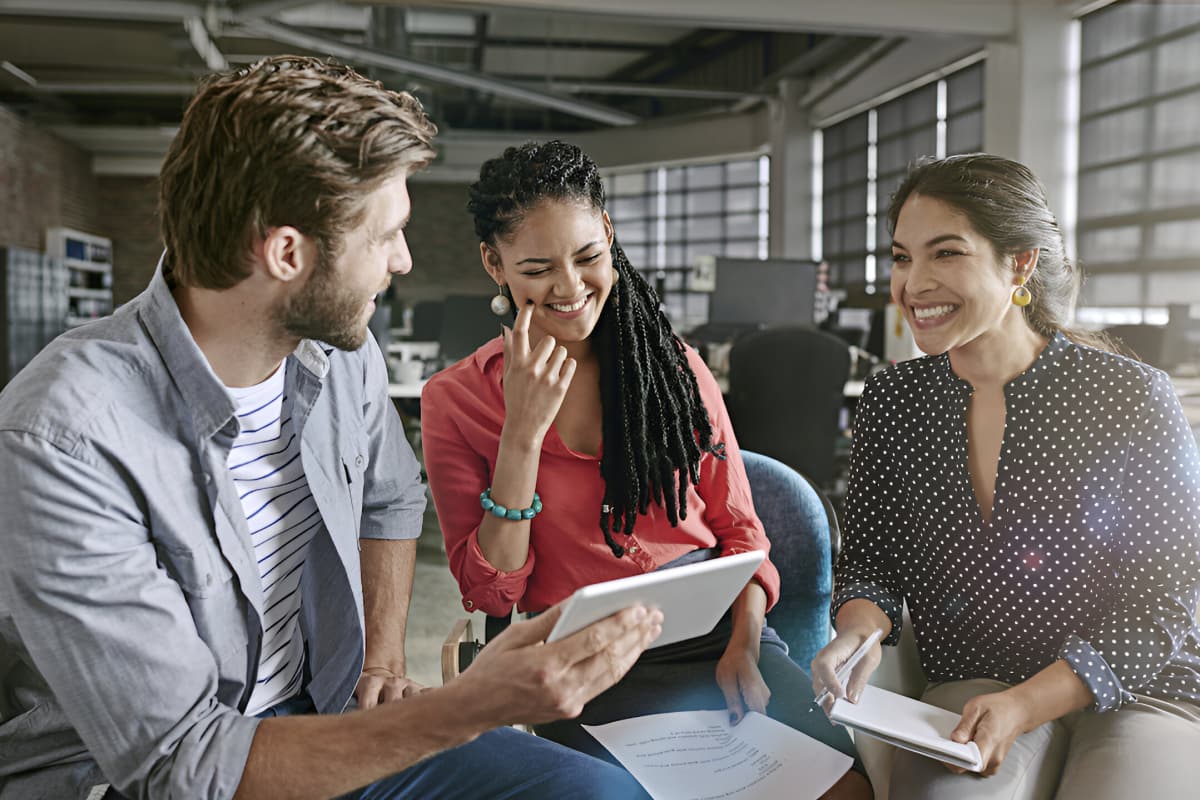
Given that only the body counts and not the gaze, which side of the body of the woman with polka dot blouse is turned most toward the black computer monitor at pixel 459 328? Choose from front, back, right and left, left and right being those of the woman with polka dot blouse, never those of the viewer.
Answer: right

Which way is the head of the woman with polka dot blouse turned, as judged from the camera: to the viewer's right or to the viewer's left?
to the viewer's left

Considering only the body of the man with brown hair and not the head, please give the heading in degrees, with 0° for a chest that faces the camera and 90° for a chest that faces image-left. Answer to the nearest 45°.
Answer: approximately 315°

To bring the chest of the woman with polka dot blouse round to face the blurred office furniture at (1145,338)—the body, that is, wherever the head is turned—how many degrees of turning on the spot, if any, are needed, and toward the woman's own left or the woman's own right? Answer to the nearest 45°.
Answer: approximately 135° to the woman's own right

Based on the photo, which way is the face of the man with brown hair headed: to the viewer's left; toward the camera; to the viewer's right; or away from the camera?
to the viewer's right

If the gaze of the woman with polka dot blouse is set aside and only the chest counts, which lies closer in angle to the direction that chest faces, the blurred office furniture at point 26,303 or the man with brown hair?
the man with brown hair

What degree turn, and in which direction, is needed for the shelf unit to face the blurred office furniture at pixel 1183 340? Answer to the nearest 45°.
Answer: approximately 45° to its right

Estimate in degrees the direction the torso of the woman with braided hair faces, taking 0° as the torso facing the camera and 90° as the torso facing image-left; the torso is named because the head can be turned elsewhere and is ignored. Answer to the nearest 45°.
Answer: approximately 0°
